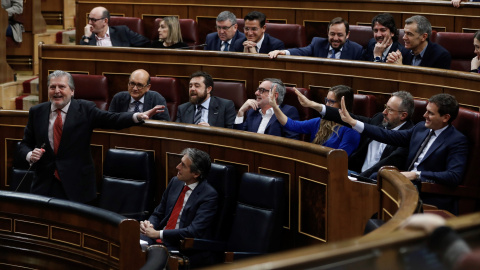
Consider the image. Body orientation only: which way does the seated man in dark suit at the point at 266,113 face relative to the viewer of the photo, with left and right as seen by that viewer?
facing the viewer and to the left of the viewer

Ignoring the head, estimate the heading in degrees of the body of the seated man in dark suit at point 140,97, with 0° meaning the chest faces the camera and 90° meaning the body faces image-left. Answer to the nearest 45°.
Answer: approximately 0°

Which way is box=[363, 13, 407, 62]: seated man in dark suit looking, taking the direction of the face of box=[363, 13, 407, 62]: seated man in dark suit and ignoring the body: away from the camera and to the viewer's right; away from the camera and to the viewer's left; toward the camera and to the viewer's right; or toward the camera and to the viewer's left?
toward the camera and to the viewer's left

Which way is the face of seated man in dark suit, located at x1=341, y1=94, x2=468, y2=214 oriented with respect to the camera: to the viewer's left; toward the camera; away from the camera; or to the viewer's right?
to the viewer's left
